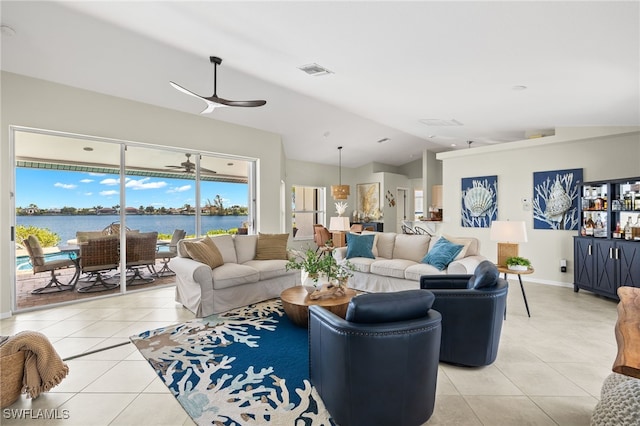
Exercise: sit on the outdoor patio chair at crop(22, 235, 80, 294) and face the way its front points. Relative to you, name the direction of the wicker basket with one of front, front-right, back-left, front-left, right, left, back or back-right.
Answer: right

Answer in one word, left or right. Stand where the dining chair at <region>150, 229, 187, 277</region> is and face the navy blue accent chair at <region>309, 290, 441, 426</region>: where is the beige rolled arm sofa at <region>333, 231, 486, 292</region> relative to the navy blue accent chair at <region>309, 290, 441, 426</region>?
left

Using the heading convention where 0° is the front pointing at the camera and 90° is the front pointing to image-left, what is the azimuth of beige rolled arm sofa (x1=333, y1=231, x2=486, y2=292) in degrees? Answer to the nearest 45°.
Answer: approximately 0°

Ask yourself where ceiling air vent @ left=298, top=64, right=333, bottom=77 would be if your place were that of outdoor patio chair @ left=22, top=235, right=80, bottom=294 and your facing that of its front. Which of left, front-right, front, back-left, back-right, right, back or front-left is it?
front-right

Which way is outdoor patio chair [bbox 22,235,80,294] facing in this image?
to the viewer's right

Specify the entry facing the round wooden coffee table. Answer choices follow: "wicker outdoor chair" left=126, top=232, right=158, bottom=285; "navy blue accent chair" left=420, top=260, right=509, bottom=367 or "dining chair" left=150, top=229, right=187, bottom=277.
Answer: the navy blue accent chair

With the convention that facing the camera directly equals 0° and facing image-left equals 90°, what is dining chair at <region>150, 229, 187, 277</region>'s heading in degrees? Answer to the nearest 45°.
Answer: approximately 90°

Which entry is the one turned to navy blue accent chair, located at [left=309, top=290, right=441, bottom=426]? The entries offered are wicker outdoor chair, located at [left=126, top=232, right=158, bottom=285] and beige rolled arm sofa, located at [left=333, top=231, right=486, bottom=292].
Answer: the beige rolled arm sofa

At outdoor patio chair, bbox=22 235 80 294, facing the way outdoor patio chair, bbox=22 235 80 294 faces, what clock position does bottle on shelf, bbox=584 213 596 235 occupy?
The bottle on shelf is roughly at 1 o'clock from the outdoor patio chair.

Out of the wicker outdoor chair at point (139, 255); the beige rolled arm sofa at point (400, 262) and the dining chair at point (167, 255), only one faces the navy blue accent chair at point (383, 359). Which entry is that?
the beige rolled arm sofa
